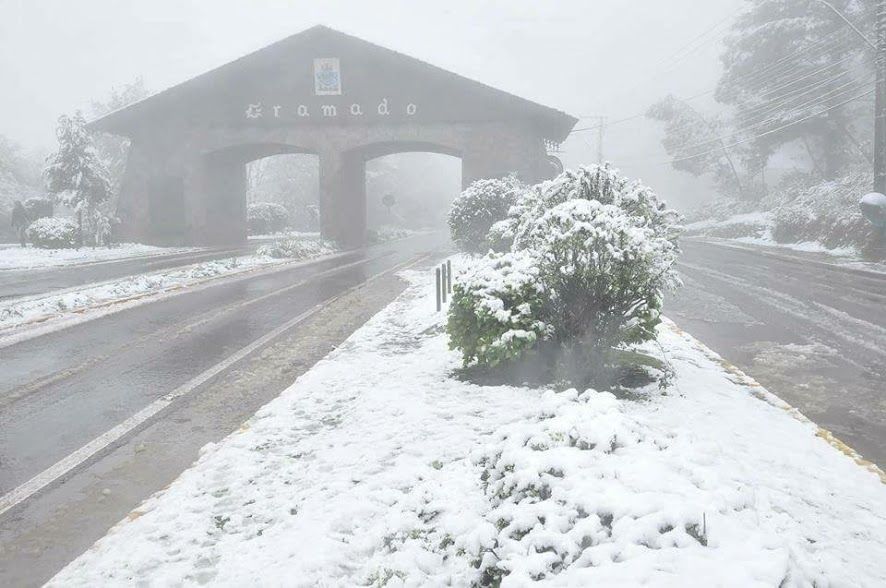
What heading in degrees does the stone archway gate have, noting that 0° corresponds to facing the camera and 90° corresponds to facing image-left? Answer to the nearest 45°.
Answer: approximately 0°

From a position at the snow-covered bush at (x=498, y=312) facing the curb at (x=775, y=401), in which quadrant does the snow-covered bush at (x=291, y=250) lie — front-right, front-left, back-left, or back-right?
back-left

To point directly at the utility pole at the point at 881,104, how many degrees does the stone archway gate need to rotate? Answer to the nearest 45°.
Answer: approximately 45° to its left

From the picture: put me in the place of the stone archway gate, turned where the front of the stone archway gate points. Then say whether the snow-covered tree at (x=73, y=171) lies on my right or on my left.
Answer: on my right

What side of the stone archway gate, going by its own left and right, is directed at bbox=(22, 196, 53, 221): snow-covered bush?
right

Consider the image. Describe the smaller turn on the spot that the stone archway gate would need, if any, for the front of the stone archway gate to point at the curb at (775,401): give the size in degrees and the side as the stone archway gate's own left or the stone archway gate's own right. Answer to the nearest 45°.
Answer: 0° — it already faces it

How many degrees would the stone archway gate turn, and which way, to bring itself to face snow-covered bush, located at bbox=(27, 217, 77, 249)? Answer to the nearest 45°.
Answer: approximately 90° to its right

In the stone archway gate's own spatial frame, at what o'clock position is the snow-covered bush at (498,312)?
The snow-covered bush is roughly at 12 o'clock from the stone archway gate.

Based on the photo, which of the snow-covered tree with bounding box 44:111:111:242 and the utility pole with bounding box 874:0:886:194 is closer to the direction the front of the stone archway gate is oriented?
the utility pole

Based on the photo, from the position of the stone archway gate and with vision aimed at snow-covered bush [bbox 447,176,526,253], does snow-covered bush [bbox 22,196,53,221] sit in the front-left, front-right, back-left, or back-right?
back-right
